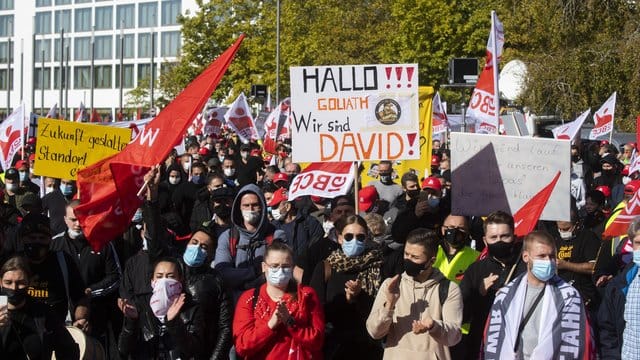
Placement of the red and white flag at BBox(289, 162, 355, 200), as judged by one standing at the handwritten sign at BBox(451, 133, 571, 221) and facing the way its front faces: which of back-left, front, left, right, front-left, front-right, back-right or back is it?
back-right

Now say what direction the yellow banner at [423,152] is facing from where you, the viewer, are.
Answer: facing the viewer

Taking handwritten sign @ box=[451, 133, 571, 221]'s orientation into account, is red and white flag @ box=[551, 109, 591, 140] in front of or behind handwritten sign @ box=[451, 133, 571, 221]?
behind

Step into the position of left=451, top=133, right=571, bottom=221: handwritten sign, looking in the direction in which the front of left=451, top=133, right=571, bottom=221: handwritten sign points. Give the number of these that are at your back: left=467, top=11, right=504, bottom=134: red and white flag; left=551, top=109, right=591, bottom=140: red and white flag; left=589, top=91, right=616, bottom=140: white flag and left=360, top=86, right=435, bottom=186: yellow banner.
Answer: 4

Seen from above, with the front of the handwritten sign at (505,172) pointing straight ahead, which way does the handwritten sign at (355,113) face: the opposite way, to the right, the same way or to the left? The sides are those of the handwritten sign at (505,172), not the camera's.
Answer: the same way

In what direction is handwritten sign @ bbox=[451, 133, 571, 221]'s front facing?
toward the camera

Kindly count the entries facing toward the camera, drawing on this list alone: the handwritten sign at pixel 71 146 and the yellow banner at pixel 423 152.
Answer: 2

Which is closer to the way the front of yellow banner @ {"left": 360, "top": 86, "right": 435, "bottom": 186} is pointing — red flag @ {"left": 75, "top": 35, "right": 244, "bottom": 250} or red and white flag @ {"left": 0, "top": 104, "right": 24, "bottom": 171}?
the red flag

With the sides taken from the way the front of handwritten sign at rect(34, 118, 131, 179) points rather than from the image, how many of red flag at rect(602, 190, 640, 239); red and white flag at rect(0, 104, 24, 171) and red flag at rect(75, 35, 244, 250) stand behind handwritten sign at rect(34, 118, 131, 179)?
1

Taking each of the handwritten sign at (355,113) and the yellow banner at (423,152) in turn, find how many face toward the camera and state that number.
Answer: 2

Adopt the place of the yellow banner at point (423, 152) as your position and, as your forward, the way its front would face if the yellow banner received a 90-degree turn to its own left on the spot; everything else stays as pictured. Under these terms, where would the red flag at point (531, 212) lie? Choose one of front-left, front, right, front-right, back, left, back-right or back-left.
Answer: right

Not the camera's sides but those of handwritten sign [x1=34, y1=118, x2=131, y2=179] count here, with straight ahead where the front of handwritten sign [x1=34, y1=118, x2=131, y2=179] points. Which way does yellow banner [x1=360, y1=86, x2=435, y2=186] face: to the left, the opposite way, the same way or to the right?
the same way

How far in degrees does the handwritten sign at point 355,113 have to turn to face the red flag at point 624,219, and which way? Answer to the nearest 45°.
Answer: approximately 90° to its left

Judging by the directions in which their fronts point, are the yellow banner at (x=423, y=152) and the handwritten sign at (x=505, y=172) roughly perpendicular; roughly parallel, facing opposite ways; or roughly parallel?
roughly parallel
